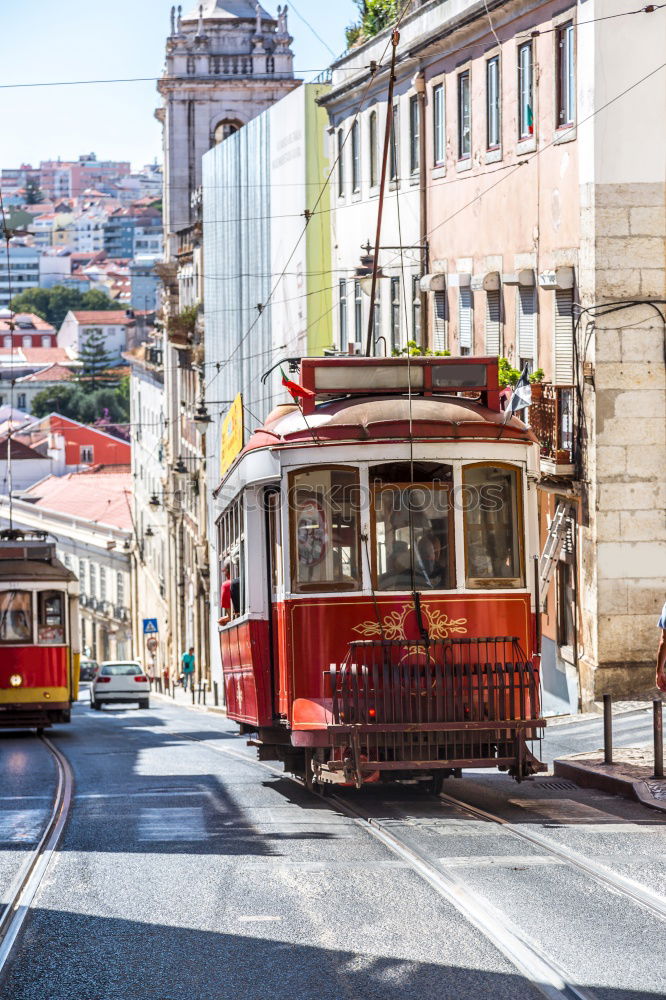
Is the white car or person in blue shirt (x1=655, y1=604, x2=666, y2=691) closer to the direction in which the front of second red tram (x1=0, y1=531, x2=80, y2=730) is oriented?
the person in blue shirt

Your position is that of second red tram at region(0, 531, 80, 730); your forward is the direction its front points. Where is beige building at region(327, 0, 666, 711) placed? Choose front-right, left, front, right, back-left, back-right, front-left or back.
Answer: front-left

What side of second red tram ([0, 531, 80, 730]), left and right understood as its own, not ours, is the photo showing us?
front
